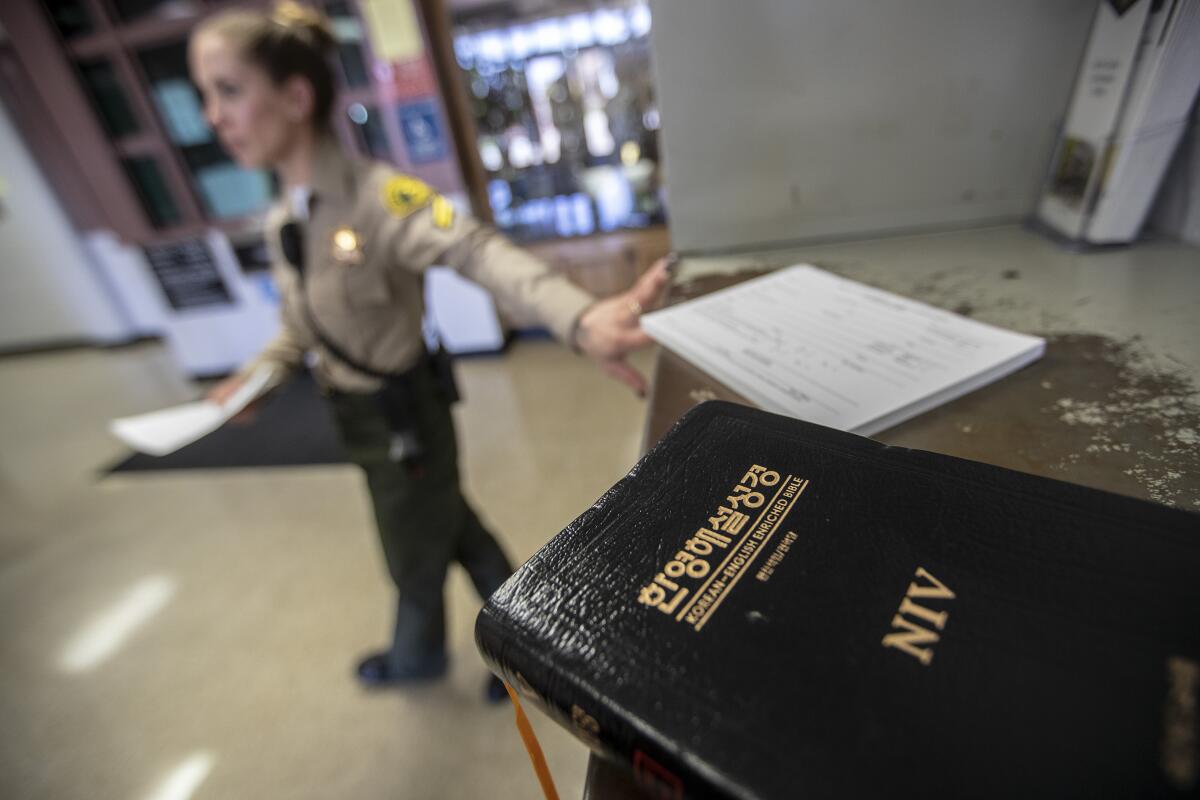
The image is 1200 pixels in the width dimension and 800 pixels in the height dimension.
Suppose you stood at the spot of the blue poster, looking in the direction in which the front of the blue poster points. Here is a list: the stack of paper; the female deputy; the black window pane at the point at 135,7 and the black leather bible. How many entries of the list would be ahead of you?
3

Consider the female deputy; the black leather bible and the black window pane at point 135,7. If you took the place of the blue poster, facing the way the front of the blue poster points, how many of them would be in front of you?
2

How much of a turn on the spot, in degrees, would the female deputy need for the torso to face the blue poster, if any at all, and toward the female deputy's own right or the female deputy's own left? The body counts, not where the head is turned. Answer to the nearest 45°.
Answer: approximately 135° to the female deputy's own right

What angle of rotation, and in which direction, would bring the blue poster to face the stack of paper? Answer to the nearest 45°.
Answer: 0° — it already faces it

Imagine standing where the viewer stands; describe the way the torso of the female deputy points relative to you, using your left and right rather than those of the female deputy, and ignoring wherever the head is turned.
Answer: facing the viewer and to the left of the viewer

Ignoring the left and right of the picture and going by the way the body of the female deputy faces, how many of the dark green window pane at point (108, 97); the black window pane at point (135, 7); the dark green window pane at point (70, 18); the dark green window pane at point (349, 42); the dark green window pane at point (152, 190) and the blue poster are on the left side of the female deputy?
0

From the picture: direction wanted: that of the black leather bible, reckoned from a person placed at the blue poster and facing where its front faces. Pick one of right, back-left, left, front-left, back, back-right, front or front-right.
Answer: front

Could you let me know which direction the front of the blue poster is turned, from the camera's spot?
facing the viewer

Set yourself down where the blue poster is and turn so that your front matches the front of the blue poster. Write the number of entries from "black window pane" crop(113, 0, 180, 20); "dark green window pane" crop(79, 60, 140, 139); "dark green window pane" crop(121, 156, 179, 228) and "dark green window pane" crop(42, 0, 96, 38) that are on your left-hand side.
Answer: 0

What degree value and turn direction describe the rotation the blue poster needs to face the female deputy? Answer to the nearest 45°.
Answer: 0° — it already faces them

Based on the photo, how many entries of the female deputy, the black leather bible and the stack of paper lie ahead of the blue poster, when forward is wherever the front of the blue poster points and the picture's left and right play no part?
3

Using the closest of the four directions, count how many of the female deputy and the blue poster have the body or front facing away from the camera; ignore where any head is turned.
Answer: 0
